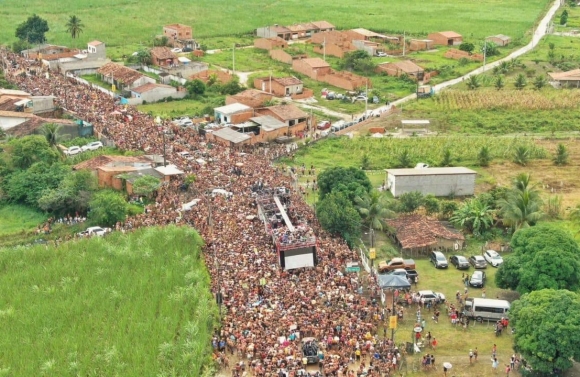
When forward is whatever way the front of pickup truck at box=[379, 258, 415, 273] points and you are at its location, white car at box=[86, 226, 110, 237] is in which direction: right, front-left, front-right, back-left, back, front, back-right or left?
front

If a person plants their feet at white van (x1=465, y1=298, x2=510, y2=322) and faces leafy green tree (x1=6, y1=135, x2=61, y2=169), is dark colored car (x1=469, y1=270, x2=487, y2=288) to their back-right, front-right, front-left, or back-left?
front-right

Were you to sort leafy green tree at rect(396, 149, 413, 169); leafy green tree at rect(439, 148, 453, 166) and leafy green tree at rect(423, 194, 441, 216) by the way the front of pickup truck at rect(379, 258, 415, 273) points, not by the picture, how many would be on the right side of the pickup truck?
3

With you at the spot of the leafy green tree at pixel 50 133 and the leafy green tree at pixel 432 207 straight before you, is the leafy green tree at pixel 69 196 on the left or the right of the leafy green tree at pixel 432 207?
right

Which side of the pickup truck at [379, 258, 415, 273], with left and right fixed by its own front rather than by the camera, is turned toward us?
left

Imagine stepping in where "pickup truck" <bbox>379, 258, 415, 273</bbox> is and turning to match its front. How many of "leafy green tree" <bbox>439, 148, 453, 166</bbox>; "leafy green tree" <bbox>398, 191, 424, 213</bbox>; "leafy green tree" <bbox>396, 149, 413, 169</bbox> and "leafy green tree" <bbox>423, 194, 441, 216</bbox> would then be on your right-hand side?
4

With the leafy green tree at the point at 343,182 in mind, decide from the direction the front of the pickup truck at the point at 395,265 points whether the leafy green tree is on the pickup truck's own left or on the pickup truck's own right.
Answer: on the pickup truck's own right

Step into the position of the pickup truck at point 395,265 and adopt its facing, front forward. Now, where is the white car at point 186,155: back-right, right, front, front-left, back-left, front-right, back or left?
front-right

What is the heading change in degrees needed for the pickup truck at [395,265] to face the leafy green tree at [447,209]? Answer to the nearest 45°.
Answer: approximately 90° to its right

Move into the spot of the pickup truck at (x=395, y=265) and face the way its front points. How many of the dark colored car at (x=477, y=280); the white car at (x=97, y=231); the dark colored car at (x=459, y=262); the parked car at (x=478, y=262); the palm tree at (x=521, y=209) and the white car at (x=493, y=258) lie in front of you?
1

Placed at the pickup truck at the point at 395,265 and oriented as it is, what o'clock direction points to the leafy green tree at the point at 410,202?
The leafy green tree is roughly at 3 o'clock from the pickup truck.
